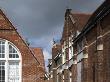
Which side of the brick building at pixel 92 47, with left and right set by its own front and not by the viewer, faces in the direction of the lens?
left

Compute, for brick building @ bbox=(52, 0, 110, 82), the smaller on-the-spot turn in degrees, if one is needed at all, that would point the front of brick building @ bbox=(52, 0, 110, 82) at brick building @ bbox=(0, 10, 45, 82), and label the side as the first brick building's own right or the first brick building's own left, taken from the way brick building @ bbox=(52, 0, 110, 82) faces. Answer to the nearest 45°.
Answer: approximately 45° to the first brick building's own left
